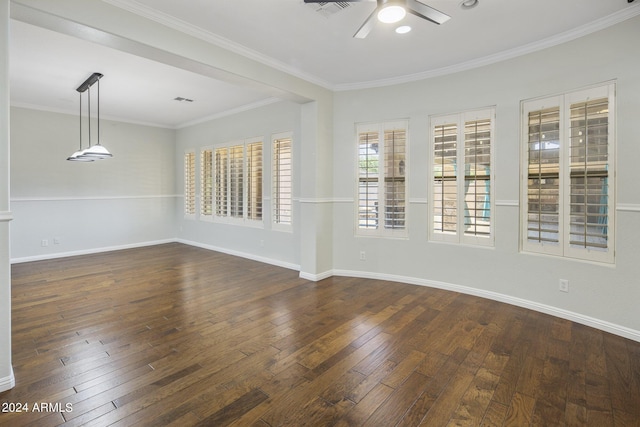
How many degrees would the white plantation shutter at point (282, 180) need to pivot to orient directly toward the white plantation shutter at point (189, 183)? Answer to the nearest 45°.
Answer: approximately 90° to its right

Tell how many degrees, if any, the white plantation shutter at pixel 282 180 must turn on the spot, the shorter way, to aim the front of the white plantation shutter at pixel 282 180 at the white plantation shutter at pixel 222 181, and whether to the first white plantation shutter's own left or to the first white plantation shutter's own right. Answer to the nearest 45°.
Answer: approximately 90° to the first white plantation shutter's own right

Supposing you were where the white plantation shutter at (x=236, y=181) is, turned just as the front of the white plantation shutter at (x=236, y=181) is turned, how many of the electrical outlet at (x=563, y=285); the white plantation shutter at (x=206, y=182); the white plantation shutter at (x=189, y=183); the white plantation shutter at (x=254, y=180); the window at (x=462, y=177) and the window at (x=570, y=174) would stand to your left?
4

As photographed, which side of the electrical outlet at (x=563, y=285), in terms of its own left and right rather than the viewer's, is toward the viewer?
front

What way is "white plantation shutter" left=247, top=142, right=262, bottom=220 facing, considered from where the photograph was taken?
facing the viewer and to the left of the viewer

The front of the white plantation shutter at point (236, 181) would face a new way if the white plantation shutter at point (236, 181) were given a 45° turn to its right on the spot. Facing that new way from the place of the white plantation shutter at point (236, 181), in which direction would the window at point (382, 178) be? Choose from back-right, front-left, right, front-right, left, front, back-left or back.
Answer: back-left

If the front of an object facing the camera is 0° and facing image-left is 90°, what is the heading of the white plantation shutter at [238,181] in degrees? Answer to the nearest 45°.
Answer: approximately 45°

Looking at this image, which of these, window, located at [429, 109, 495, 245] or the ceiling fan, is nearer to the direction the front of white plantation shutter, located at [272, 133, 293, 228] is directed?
the ceiling fan

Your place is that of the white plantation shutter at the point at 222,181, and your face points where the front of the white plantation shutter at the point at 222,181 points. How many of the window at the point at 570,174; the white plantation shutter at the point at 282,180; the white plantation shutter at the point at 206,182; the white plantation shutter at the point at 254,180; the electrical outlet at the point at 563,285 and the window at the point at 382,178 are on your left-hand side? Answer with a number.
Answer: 5

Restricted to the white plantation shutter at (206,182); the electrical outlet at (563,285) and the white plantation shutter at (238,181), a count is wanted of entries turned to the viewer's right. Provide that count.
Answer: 0
